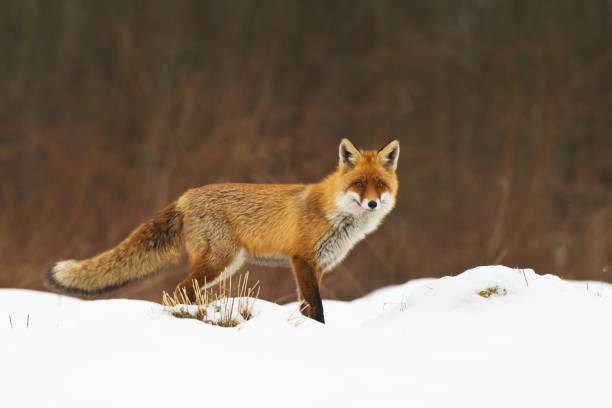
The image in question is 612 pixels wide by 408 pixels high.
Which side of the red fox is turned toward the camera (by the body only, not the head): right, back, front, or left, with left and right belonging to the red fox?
right
